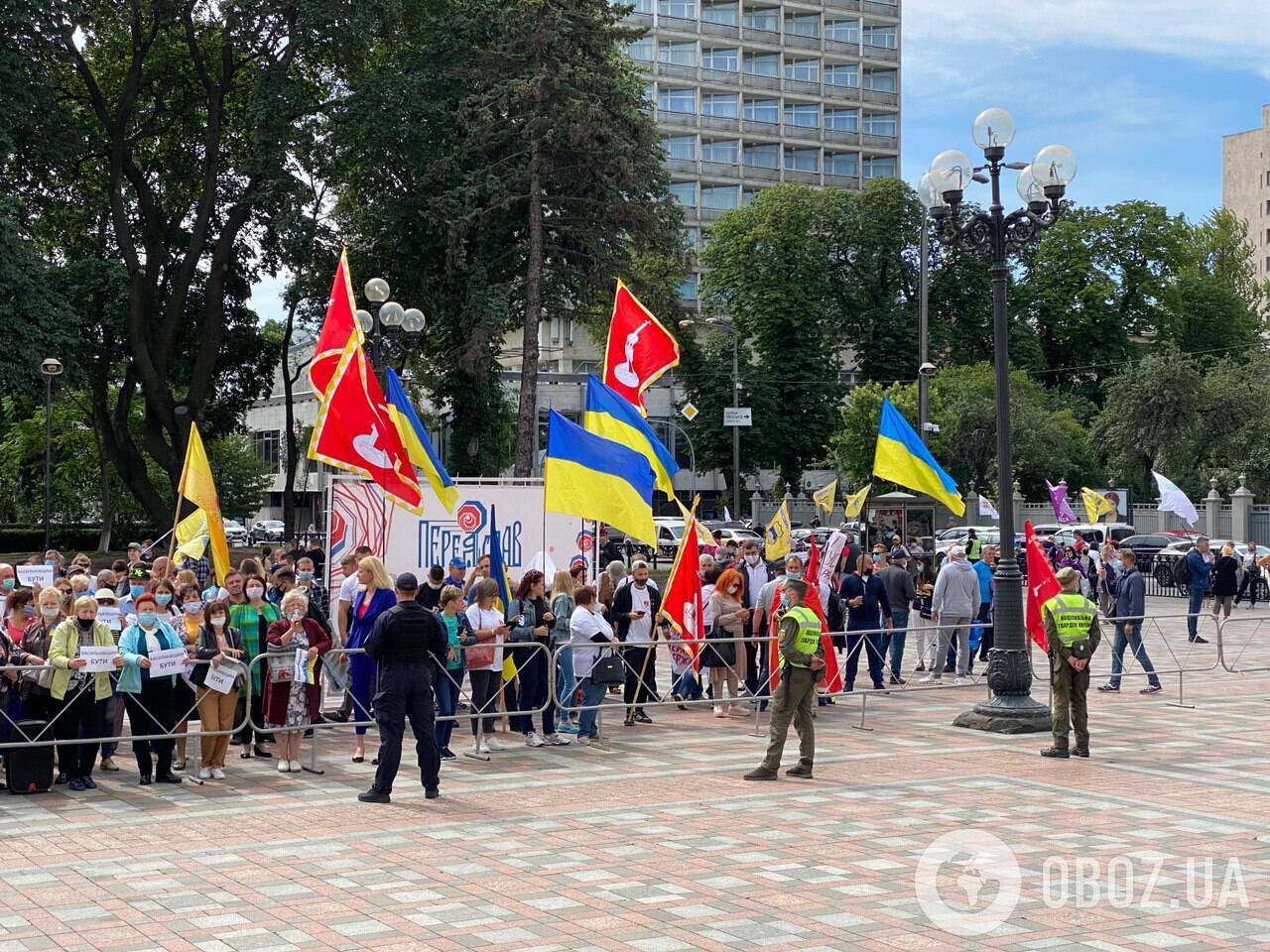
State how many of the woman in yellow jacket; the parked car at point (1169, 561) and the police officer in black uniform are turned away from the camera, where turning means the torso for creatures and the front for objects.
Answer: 1

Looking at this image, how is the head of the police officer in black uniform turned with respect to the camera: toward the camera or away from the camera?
away from the camera

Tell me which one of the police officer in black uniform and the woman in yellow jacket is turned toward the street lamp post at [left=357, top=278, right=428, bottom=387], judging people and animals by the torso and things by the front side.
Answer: the police officer in black uniform

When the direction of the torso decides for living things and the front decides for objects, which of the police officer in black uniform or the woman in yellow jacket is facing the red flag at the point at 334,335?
the police officer in black uniform

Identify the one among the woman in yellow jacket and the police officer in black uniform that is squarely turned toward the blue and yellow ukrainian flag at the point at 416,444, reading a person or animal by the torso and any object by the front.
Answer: the police officer in black uniform

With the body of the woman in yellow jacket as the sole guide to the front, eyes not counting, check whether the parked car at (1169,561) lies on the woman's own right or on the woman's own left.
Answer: on the woman's own left

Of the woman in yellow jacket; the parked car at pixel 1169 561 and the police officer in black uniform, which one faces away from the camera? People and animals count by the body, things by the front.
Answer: the police officer in black uniform

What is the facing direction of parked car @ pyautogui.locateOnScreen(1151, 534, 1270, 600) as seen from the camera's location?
facing to the left of the viewer

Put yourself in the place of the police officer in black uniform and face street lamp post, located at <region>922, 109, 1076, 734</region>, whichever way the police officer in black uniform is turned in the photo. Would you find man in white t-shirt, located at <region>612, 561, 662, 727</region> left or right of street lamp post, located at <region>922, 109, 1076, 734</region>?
left

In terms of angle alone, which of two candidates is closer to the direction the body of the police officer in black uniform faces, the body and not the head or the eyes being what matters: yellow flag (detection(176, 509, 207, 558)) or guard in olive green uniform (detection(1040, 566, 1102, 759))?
the yellow flag

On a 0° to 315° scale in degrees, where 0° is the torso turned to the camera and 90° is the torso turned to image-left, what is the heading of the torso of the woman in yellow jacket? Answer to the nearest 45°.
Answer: approximately 315°

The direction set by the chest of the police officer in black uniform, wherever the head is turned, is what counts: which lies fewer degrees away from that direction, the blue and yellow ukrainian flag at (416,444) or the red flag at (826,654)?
the blue and yellow ukrainian flag

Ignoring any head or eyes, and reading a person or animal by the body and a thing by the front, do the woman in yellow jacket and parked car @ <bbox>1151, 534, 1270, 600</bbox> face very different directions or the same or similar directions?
very different directions

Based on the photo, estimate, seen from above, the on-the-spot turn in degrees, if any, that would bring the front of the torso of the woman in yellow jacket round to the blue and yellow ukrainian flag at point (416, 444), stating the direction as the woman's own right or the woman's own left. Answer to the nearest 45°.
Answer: approximately 90° to the woman's own left

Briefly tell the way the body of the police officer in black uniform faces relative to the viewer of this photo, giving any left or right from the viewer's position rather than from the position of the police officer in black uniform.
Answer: facing away from the viewer
